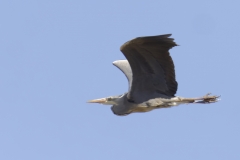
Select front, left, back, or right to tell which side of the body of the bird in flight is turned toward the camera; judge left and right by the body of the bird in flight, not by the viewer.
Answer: left
